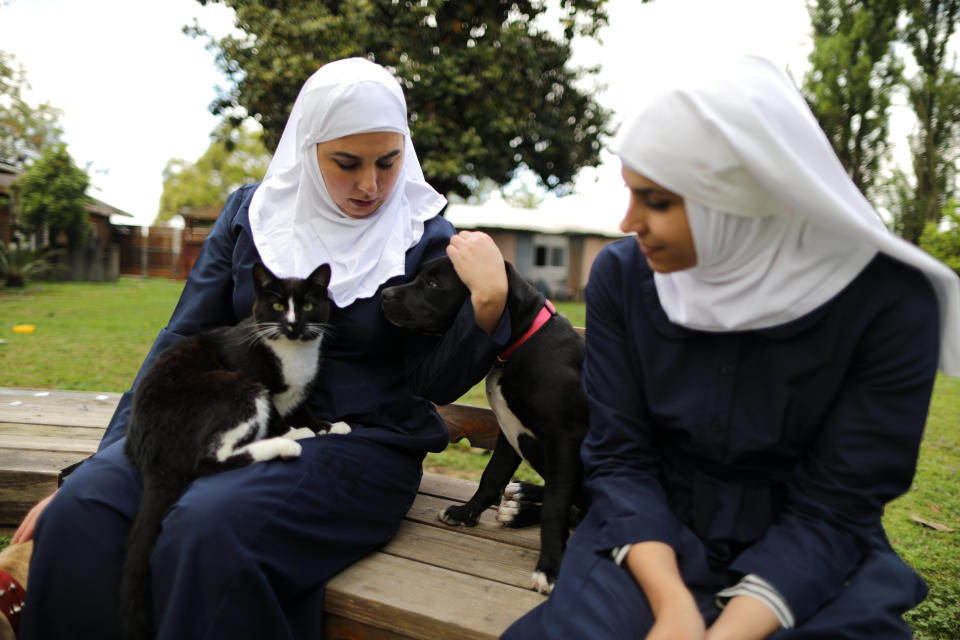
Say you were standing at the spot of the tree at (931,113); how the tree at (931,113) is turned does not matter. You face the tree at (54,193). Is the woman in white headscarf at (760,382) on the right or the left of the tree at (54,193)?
left

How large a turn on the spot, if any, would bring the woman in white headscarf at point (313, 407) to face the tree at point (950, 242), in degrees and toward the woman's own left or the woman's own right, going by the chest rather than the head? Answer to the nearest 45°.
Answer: approximately 180°

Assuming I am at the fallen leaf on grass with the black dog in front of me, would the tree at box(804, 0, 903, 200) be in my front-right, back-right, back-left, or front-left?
back-right

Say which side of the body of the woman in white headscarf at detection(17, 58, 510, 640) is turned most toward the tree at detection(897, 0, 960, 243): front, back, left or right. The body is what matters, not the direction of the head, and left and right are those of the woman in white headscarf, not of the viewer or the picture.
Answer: back

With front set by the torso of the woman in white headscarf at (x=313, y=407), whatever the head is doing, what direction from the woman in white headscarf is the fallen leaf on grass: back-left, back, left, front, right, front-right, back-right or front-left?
back-left

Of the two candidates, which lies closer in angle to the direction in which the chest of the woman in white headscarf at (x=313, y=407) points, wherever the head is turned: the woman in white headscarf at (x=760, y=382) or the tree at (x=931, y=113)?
the woman in white headscarf

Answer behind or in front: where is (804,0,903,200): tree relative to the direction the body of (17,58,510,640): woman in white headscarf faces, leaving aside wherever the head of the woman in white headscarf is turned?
behind

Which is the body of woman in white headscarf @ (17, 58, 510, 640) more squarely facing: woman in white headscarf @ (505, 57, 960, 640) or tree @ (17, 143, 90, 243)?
the woman in white headscarf

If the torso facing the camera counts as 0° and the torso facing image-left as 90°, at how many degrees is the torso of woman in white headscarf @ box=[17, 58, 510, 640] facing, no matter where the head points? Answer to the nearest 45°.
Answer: approximately 45°

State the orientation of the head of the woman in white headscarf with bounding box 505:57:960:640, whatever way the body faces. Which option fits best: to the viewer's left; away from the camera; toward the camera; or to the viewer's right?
to the viewer's left

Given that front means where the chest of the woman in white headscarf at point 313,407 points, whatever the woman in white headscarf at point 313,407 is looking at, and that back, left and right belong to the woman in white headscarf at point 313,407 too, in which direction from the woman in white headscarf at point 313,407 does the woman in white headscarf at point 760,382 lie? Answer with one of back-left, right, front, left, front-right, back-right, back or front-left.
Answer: left
